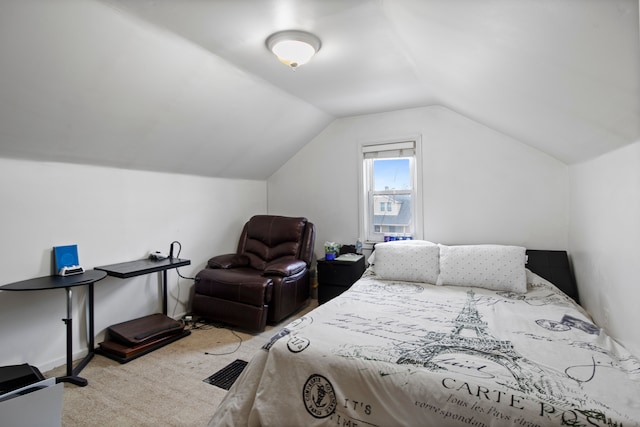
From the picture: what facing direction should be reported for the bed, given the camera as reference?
facing the viewer

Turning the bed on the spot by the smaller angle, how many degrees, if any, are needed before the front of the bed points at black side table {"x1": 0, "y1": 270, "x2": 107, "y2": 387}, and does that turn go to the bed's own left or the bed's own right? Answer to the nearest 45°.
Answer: approximately 90° to the bed's own right

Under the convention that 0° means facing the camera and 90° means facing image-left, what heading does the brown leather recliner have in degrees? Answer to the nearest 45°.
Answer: approximately 45°

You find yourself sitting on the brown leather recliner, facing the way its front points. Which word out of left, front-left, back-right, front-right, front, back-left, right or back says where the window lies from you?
back-left

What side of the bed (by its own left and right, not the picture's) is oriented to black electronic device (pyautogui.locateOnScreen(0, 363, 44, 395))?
right

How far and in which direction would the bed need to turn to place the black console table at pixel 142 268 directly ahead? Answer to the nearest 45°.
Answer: approximately 90° to its right

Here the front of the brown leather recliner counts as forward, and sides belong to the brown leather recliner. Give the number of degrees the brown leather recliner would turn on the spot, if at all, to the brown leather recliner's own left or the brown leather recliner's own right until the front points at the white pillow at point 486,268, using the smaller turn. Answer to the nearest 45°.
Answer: approximately 90° to the brown leather recliner's own left

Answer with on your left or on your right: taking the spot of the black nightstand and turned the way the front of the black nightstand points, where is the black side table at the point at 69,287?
on your right

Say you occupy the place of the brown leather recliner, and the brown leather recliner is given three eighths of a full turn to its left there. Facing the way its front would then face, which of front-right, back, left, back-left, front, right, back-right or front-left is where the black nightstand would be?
front

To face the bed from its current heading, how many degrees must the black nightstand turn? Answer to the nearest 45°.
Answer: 0° — it already faces it

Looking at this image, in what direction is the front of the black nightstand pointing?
toward the camera
